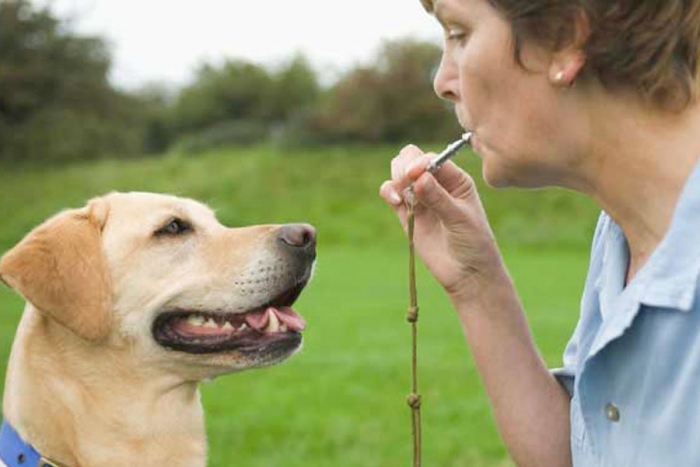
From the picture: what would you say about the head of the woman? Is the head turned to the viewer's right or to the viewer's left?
to the viewer's left

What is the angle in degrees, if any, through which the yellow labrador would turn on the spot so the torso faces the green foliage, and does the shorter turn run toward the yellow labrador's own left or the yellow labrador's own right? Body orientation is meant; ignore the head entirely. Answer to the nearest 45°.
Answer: approximately 90° to the yellow labrador's own left

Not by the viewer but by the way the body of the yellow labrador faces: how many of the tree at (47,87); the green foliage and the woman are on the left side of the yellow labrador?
2

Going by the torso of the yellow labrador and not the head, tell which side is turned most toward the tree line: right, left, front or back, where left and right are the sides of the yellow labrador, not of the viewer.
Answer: left

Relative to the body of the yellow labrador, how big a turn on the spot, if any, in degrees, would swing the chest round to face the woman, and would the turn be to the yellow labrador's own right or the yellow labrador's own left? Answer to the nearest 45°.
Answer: approximately 45° to the yellow labrador's own right

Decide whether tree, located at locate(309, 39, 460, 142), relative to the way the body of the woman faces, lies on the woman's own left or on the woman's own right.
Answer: on the woman's own right

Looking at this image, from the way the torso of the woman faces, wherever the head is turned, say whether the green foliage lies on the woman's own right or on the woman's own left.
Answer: on the woman's own right

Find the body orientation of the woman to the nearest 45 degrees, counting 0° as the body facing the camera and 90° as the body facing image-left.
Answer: approximately 90°

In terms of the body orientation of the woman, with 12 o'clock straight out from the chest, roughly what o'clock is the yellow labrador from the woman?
The yellow labrador is roughly at 1 o'clock from the woman.

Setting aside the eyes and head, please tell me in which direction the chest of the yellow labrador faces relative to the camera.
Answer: to the viewer's right

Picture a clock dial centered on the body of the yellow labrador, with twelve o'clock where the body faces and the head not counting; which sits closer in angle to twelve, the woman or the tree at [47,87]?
the woman

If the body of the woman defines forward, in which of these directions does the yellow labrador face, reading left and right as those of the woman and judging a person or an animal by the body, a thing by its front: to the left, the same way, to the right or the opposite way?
the opposite way

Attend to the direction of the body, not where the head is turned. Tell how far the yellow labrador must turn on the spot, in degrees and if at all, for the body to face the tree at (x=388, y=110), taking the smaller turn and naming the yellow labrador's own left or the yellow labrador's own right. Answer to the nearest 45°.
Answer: approximately 90° to the yellow labrador's own left

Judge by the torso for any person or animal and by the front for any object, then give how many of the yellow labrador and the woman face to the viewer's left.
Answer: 1
